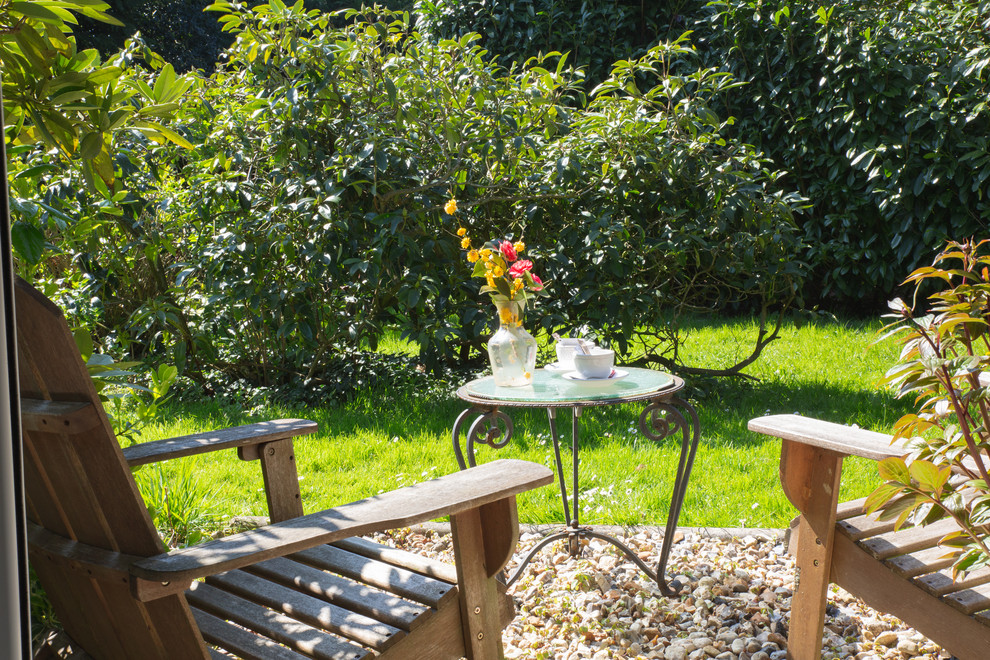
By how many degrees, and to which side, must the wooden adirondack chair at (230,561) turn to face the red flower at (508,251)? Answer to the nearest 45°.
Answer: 0° — it already faces it

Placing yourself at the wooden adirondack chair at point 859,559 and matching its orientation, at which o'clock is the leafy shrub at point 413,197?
The leafy shrub is roughly at 12 o'clock from the wooden adirondack chair.

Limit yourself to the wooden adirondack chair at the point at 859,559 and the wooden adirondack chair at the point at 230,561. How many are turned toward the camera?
0

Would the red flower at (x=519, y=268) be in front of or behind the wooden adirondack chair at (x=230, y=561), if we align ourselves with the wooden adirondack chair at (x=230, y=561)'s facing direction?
in front

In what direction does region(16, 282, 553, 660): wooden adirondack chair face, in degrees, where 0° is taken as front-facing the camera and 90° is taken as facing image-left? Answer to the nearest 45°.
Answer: approximately 225°

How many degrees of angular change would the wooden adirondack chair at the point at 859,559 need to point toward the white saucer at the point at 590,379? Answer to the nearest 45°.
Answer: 0° — it already faces it

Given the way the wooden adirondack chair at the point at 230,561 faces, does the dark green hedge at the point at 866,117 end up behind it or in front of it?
in front

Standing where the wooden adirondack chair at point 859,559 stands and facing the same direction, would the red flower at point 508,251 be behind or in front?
in front

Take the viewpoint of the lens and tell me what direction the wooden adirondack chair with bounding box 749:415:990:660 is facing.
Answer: facing away from the viewer and to the left of the viewer

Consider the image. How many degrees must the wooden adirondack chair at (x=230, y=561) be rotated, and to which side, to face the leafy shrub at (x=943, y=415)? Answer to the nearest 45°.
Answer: approximately 45° to its right

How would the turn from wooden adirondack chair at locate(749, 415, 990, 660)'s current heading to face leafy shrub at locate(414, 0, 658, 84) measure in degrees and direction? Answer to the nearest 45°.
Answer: approximately 45° to its right
